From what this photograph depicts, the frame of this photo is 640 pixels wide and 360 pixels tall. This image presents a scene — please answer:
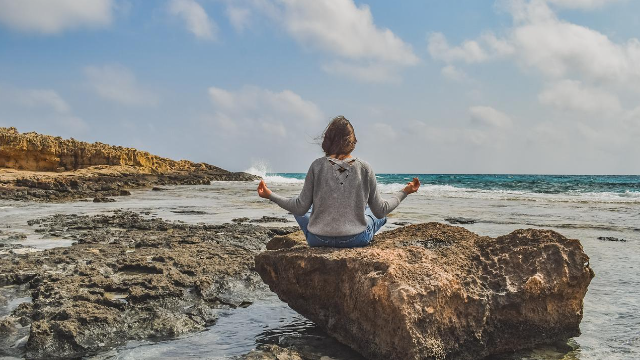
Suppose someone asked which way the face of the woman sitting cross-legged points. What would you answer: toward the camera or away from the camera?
away from the camera

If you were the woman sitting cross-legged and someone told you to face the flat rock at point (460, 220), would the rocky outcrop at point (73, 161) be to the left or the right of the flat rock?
left

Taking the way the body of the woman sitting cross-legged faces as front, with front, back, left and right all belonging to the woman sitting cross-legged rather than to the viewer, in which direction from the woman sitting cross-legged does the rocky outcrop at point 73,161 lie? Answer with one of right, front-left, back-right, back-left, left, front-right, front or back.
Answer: front-left

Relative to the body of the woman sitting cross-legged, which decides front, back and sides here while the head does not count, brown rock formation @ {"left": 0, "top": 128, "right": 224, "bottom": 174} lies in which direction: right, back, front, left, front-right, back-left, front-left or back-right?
front-left

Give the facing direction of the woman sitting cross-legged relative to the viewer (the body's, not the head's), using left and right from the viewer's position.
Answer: facing away from the viewer
